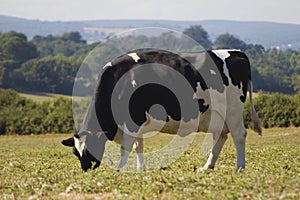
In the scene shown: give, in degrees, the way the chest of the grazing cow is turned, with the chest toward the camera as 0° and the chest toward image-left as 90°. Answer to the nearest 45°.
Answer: approximately 90°
